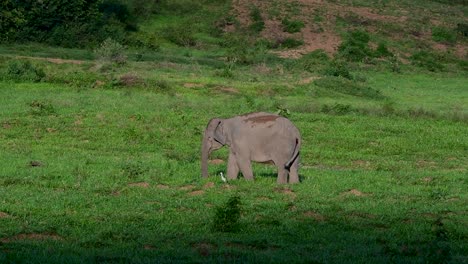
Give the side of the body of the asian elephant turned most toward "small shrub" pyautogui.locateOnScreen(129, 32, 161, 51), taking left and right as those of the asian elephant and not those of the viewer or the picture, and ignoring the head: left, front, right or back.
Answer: right

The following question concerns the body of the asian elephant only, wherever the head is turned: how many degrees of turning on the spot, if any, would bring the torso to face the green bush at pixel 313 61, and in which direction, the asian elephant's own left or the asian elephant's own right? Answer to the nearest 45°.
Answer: approximately 90° to the asian elephant's own right

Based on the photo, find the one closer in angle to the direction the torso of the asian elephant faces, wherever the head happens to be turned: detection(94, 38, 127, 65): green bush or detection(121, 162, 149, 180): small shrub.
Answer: the small shrub

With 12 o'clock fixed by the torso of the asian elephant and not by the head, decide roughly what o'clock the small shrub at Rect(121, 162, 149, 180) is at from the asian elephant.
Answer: The small shrub is roughly at 12 o'clock from the asian elephant.

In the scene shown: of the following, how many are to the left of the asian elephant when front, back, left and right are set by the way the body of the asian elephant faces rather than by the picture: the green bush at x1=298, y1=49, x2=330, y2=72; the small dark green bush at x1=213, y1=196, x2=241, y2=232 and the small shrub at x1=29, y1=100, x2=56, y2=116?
1

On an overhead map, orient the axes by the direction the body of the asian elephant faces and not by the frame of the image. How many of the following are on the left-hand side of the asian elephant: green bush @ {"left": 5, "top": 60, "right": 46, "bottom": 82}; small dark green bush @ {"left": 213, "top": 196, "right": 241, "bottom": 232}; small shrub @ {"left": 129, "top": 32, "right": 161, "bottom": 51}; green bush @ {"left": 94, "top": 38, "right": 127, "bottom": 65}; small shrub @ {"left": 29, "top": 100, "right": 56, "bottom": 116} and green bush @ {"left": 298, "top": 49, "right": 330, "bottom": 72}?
1

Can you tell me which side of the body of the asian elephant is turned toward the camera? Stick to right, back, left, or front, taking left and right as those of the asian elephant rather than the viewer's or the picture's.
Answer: left

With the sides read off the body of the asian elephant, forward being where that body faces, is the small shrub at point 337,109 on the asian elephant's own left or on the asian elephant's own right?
on the asian elephant's own right

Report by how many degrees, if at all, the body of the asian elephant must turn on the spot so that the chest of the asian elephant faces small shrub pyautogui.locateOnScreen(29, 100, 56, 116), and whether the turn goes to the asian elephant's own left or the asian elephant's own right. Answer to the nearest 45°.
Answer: approximately 45° to the asian elephant's own right

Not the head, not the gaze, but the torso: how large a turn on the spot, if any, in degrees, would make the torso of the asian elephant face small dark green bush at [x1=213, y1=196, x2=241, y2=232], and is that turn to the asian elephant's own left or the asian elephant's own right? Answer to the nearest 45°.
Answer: approximately 90° to the asian elephant's own left

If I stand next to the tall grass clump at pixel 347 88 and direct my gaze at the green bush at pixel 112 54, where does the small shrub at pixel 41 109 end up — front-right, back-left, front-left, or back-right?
front-left
